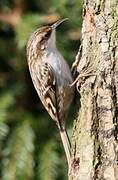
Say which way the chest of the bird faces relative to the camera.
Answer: to the viewer's right
